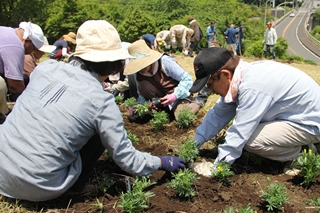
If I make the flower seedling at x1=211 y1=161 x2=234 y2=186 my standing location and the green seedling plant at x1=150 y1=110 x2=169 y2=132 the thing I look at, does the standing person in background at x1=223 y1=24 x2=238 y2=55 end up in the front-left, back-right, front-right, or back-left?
front-right

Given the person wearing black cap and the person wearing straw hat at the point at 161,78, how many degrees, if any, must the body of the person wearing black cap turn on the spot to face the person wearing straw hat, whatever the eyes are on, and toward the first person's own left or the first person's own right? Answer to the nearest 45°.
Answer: approximately 45° to the first person's own right

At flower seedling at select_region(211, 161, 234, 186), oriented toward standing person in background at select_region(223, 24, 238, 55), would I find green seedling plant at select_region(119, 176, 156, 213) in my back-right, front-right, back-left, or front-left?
back-left

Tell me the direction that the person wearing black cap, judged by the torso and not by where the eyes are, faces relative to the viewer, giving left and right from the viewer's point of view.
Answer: facing to the left of the viewer

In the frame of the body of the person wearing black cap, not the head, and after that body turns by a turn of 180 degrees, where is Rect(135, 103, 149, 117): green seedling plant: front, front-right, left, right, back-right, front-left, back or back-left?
back-left

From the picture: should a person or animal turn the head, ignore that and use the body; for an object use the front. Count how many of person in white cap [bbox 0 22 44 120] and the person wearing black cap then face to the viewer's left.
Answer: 1

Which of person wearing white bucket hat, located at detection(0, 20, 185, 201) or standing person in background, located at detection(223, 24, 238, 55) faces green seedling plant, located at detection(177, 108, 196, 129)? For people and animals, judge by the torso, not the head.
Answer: the person wearing white bucket hat

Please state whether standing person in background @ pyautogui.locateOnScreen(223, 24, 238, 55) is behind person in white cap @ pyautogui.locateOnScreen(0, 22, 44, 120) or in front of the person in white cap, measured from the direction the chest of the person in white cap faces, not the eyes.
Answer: in front

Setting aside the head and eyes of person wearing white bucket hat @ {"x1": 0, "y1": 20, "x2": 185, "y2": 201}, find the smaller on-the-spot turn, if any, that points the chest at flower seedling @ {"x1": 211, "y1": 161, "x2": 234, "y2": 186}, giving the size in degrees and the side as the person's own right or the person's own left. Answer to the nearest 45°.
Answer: approximately 45° to the person's own right

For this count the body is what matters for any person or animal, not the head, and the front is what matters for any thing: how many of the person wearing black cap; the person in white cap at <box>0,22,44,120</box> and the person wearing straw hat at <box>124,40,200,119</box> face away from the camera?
0

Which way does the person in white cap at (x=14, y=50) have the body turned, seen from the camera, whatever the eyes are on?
to the viewer's right

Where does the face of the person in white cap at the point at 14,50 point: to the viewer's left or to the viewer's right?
to the viewer's right
